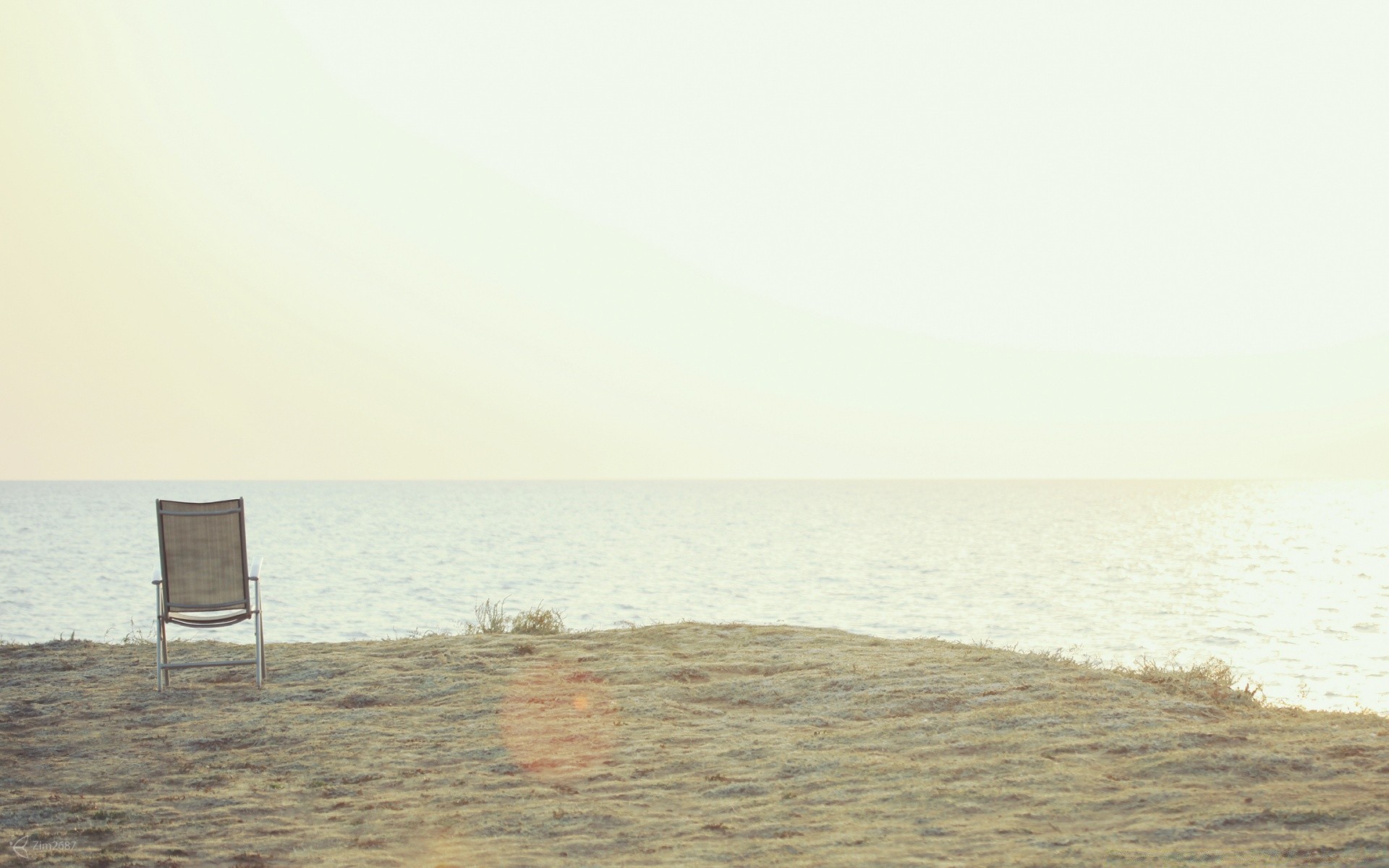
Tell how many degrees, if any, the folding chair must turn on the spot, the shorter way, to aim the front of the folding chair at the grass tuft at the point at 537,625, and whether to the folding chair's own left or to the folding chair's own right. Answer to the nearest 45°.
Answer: approximately 45° to the folding chair's own right

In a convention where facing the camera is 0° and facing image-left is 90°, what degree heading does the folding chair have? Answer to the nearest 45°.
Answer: approximately 180°

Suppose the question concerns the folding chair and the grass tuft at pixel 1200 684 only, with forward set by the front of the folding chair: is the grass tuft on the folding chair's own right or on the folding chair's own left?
on the folding chair's own right
